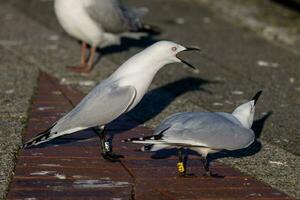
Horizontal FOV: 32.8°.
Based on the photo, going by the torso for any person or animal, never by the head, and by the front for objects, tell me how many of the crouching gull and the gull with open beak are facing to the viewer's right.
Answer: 2

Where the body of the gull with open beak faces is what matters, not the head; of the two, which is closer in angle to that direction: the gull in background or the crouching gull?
the crouching gull

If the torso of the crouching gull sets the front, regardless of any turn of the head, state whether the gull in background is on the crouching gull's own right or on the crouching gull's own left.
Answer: on the crouching gull's own left

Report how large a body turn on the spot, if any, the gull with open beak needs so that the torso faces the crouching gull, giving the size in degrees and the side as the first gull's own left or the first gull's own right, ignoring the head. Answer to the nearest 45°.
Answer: approximately 45° to the first gull's own right

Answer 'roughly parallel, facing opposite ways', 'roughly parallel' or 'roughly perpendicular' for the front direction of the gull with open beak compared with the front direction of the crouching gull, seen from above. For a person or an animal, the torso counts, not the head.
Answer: roughly parallel

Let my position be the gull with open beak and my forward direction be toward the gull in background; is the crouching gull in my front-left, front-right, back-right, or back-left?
back-right

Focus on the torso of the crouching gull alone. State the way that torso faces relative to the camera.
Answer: to the viewer's right

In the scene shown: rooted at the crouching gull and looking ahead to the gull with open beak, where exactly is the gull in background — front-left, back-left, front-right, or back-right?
front-right

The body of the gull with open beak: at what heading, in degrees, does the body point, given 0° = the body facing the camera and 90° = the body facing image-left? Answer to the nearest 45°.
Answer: approximately 270°

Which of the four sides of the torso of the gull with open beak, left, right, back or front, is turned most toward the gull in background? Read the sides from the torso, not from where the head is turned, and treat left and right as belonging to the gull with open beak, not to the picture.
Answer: left
